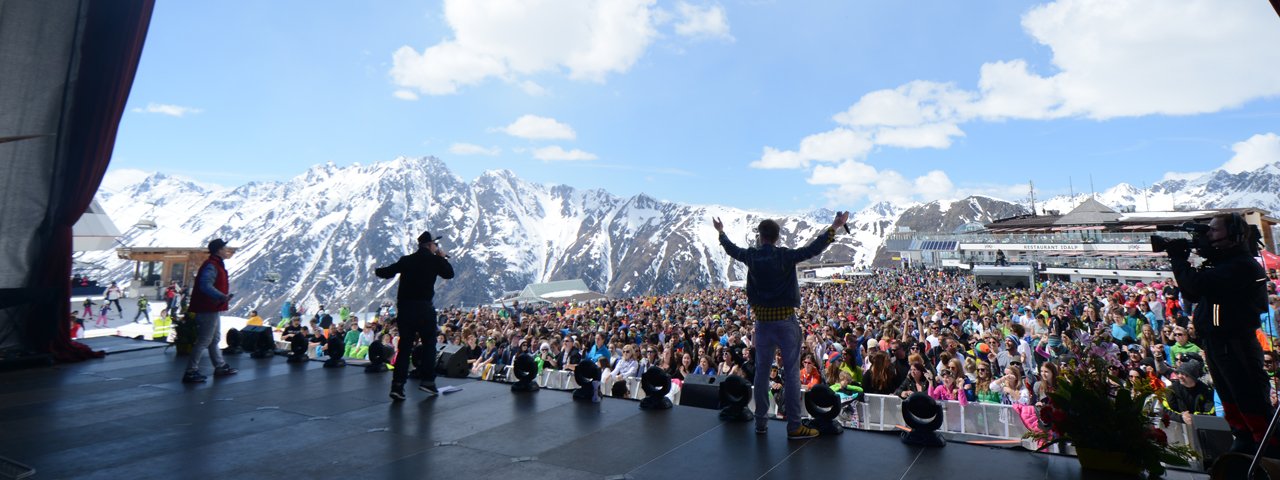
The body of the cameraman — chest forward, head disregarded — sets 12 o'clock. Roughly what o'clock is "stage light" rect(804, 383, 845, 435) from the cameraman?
The stage light is roughly at 11 o'clock from the cameraman.

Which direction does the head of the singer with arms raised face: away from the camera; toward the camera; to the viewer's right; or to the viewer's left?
away from the camera

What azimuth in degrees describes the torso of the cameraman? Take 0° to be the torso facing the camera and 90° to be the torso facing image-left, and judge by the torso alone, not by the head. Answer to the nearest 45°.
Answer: approximately 90°

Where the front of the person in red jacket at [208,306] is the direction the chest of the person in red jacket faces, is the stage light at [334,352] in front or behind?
in front

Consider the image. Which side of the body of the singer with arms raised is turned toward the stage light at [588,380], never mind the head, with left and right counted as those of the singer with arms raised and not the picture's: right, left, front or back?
left

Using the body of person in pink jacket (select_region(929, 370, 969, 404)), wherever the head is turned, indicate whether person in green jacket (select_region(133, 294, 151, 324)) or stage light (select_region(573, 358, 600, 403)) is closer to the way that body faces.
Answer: the stage light

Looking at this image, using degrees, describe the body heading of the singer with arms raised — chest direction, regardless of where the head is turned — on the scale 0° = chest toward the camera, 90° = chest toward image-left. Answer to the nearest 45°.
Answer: approximately 180°

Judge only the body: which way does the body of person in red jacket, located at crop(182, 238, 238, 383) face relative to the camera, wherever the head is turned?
to the viewer's right

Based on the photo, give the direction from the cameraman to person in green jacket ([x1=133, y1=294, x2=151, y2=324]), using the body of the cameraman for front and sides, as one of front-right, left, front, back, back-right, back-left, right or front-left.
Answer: front

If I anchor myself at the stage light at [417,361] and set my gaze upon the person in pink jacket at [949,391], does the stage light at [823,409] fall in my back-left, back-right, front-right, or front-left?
front-right

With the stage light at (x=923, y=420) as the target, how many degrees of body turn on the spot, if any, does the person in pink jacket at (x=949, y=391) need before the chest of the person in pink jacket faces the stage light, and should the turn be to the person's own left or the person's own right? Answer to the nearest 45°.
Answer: approximately 45° to the person's own left

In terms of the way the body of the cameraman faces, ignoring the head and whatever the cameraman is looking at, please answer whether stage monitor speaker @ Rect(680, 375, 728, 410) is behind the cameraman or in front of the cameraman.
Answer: in front

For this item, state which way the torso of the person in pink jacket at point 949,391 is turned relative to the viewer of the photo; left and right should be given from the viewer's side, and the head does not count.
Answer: facing the viewer and to the left of the viewer
